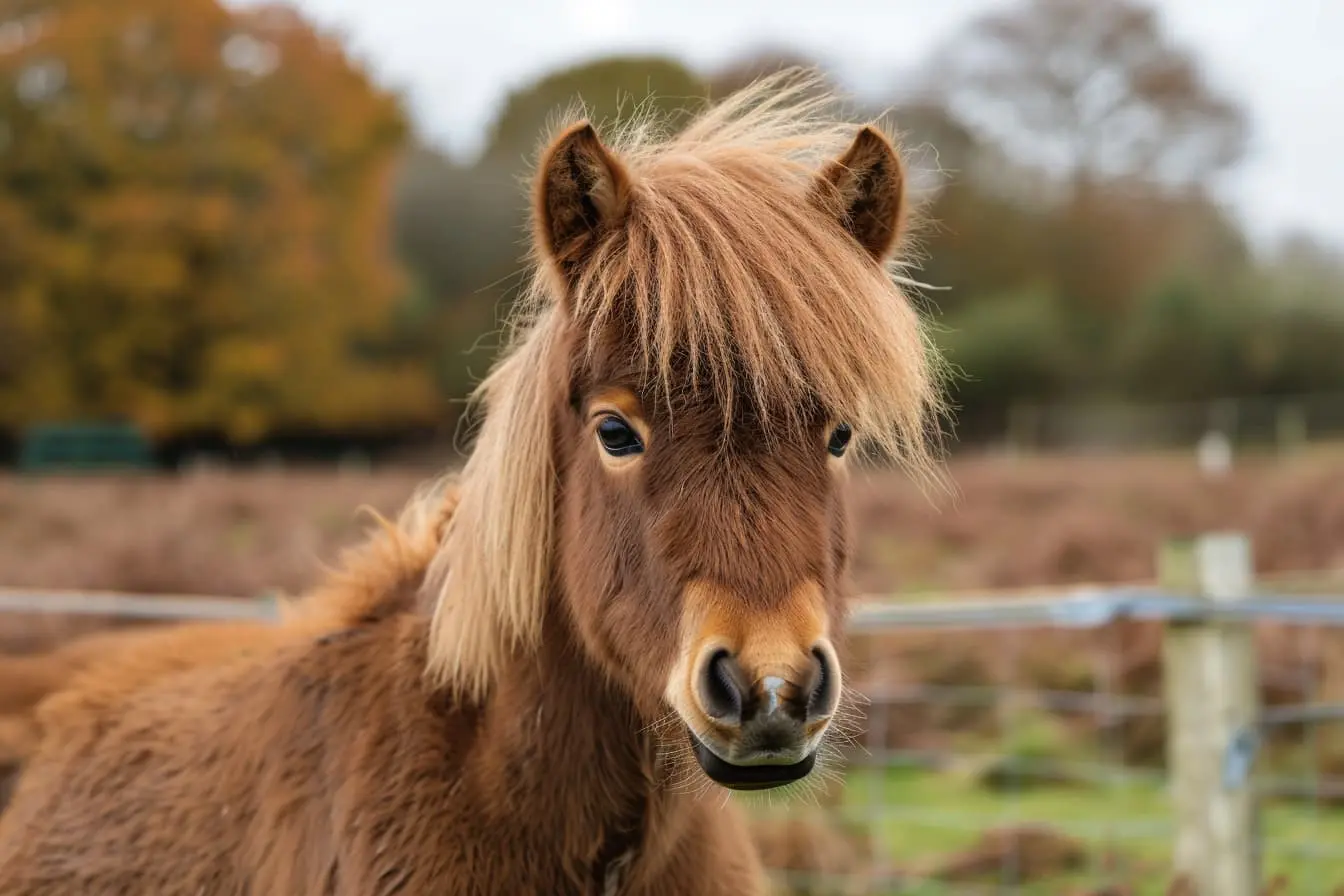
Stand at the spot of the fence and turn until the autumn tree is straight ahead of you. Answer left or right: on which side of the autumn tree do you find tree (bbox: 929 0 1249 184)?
right

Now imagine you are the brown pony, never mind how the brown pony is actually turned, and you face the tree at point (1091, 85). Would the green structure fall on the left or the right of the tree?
left

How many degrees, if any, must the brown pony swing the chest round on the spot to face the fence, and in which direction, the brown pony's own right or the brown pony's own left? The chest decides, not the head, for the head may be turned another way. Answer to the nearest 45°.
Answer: approximately 90° to the brown pony's own left

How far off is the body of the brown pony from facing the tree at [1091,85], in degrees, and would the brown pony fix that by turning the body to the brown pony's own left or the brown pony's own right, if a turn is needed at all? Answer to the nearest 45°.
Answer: approximately 90° to the brown pony's own left

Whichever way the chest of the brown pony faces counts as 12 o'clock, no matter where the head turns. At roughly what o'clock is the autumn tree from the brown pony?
The autumn tree is roughly at 7 o'clock from the brown pony.

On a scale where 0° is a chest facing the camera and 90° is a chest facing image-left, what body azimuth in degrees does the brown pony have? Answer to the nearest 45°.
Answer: approximately 315°

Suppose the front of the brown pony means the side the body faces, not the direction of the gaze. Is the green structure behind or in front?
behind
